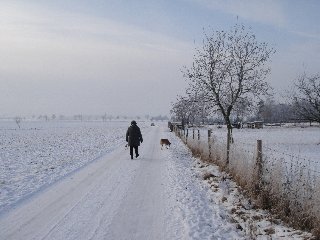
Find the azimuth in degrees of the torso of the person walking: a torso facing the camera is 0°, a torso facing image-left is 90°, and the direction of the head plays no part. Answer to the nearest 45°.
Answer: approximately 180°
